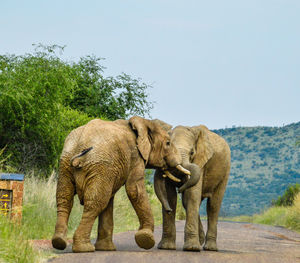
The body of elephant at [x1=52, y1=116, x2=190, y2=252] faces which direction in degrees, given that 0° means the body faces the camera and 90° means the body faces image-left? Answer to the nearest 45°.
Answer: approximately 225°

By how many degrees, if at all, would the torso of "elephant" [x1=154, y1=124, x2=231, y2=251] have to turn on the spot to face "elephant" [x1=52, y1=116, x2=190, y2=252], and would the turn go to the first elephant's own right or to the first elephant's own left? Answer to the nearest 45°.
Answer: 0° — it already faces it

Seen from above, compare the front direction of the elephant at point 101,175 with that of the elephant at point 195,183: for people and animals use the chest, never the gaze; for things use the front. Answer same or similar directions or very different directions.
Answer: very different directions

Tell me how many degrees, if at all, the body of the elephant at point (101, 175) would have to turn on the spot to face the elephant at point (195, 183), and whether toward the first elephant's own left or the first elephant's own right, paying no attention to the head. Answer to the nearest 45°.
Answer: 0° — it already faces it

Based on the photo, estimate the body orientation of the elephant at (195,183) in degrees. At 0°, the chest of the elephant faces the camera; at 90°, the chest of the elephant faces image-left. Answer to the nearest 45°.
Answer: approximately 45°
